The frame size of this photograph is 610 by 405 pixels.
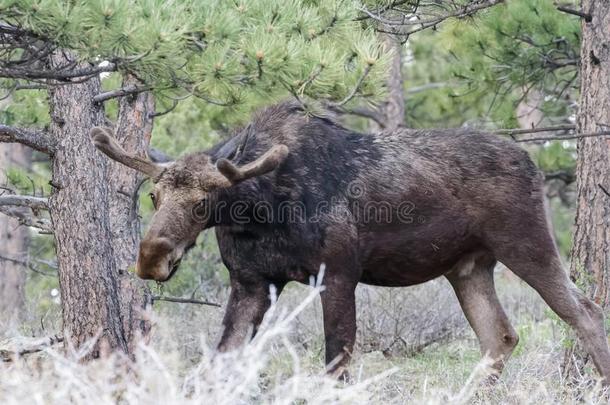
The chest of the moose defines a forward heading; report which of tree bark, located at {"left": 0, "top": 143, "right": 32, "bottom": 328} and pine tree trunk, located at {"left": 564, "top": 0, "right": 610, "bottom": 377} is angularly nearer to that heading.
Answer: the tree bark

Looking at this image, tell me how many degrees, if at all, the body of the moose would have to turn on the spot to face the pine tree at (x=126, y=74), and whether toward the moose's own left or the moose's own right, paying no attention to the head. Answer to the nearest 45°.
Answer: approximately 45° to the moose's own left

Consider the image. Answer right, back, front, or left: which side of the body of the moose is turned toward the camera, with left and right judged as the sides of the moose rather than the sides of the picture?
left

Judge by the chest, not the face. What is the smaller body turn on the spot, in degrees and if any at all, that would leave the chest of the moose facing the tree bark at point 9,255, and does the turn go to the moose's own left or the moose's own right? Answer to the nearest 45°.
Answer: approximately 45° to the moose's own right

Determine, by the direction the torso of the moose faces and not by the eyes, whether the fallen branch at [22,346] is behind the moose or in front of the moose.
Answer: in front

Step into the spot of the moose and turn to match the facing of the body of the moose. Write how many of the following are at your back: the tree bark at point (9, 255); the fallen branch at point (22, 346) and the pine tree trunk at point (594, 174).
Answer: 1

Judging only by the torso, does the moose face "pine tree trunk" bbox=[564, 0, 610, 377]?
no
